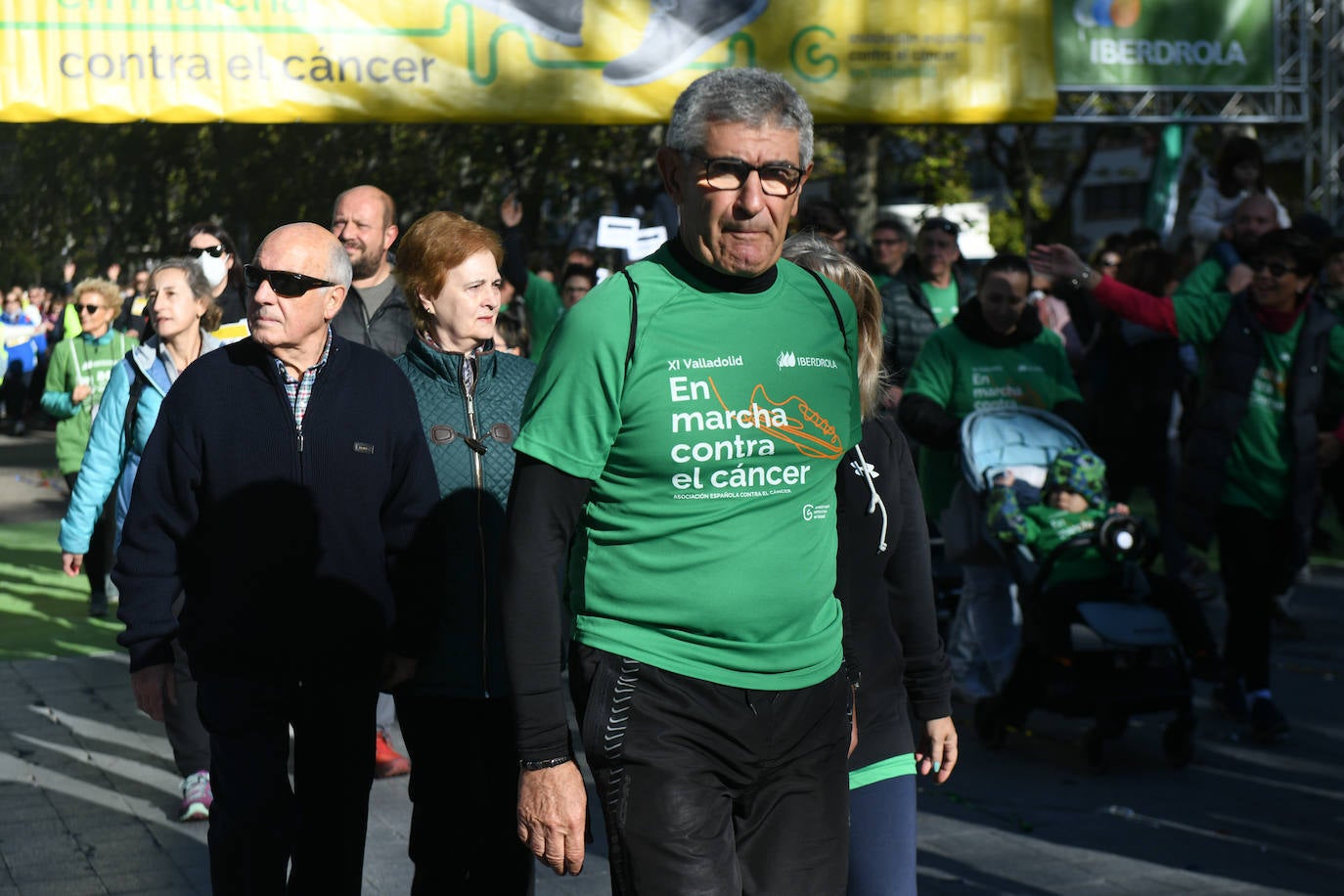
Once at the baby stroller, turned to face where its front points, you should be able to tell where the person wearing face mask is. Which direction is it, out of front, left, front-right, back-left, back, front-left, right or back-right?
back-right

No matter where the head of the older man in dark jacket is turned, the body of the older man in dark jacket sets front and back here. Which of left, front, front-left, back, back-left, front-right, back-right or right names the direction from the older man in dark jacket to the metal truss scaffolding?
back-left

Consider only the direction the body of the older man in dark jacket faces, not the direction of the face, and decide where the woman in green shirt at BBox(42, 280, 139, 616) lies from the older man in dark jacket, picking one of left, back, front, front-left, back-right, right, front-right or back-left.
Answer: back

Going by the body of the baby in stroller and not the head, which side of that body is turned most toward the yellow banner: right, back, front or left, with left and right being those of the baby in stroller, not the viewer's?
back

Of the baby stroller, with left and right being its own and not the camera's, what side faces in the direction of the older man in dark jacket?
right

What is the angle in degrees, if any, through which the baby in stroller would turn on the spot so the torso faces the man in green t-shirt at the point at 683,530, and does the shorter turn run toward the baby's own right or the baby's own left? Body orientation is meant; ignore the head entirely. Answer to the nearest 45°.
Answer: approximately 45° to the baby's own right

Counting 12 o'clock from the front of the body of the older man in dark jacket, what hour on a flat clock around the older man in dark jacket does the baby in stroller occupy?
The baby in stroller is roughly at 8 o'clock from the older man in dark jacket.

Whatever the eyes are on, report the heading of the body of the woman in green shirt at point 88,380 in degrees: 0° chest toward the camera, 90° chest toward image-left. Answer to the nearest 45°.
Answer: approximately 0°

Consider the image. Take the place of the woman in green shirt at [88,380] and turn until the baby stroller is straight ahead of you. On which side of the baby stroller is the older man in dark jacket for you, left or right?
right
